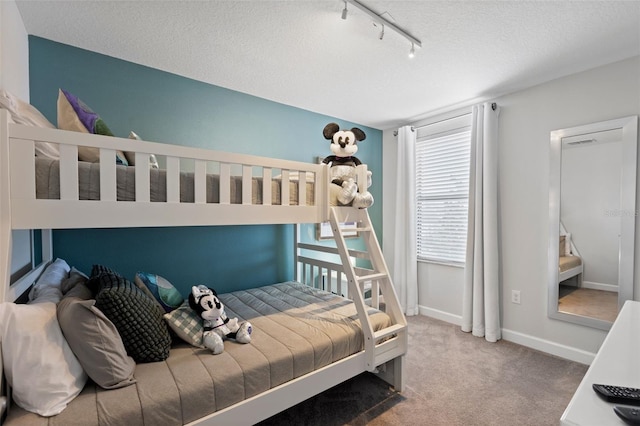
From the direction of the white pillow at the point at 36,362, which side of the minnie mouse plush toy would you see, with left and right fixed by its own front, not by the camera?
right

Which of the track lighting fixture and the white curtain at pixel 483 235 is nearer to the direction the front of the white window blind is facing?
the track lighting fixture

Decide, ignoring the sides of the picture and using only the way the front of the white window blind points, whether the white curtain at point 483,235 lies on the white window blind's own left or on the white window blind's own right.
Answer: on the white window blind's own left

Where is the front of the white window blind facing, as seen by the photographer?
facing the viewer and to the left of the viewer

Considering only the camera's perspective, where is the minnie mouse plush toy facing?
facing the viewer and to the right of the viewer

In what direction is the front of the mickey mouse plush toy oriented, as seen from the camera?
facing the viewer

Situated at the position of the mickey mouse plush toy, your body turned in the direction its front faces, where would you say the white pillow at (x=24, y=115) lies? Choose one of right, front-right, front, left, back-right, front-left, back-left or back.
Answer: front-right

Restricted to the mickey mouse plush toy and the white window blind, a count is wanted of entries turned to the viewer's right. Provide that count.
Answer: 0

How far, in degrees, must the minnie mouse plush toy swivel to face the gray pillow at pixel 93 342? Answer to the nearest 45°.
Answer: approximately 90° to its right

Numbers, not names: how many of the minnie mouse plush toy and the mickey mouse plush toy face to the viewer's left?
0

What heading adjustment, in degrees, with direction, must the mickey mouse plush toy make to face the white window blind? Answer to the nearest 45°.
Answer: approximately 135° to its left

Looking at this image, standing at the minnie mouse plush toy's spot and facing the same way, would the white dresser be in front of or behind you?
in front

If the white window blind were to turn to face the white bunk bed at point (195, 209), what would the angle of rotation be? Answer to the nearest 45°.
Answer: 0° — it already faces it

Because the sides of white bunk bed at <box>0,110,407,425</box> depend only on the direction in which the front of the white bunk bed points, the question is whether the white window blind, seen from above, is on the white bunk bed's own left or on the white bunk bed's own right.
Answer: on the white bunk bed's own left

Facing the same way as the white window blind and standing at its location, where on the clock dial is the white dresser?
The white dresser is roughly at 10 o'clock from the white window blind.

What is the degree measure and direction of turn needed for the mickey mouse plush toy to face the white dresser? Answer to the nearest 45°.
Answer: approximately 45° to its left
